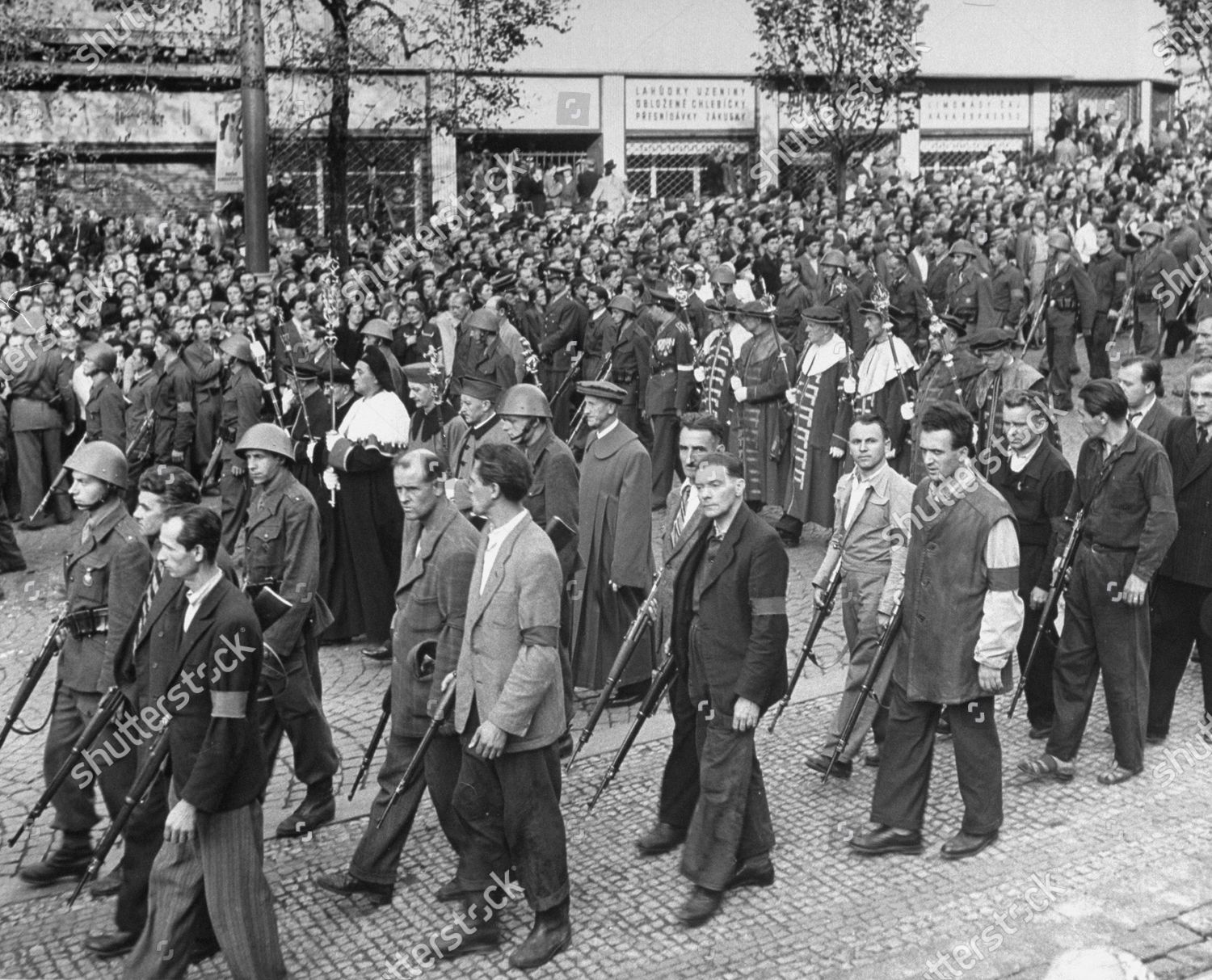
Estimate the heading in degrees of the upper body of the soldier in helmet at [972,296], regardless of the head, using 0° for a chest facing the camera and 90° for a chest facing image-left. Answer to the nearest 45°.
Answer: approximately 45°

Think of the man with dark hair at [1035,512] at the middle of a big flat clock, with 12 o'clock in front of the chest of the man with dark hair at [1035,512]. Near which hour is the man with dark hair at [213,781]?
the man with dark hair at [213,781] is roughly at 12 o'clock from the man with dark hair at [1035,512].

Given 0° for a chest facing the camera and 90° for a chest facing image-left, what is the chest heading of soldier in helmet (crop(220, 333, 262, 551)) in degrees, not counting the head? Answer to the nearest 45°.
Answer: approximately 90°

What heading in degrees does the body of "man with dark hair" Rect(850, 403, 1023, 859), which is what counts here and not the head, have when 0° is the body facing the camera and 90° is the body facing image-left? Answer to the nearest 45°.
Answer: approximately 45°

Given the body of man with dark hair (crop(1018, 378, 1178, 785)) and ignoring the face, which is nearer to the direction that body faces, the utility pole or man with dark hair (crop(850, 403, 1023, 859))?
the man with dark hair

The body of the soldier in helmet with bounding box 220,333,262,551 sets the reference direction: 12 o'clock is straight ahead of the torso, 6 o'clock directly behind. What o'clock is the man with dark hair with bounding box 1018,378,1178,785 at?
The man with dark hair is roughly at 8 o'clock from the soldier in helmet.

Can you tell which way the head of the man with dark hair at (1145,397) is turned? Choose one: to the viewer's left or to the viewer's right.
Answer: to the viewer's left

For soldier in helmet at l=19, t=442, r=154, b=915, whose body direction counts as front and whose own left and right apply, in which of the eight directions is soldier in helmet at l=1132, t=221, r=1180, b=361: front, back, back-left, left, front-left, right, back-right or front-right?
back

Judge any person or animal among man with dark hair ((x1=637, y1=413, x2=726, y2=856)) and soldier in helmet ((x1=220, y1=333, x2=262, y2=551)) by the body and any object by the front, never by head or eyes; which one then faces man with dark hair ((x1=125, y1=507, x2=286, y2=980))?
man with dark hair ((x1=637, y1=413, x2=726, y2=856))

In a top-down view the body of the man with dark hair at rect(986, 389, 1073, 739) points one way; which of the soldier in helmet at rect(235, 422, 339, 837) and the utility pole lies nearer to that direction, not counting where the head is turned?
the soldier in helmet

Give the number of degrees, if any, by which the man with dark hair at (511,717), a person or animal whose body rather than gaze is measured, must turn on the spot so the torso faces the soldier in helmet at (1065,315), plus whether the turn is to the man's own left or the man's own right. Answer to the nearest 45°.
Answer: approximately 180°

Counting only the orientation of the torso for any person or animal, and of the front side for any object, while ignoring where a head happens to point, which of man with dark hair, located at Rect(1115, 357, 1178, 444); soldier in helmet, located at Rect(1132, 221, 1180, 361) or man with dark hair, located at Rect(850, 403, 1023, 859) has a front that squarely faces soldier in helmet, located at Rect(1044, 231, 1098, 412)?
soldier in helmet, located at Rect(1132, 221, 1180, 361)
